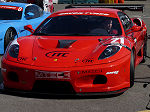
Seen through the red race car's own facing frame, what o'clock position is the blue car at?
The blue car is roughly at 4 o'clock from the red race car.

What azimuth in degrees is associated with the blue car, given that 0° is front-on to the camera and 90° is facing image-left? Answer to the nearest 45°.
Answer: approximately 45°

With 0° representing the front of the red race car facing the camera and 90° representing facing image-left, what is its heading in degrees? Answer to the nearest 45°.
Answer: approximately 45°

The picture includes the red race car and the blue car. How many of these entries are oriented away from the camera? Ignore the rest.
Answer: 0

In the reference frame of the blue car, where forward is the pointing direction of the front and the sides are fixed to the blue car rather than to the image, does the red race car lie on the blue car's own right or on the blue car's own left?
on the blue car's own left
